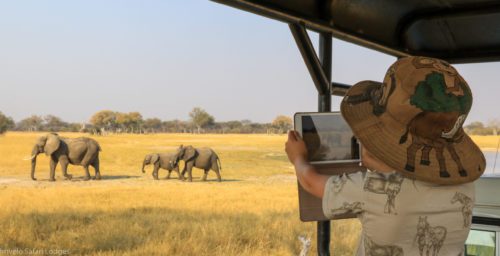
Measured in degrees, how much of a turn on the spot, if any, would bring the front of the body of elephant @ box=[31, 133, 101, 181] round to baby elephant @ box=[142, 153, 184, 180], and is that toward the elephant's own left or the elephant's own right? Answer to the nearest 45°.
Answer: approximately 180°

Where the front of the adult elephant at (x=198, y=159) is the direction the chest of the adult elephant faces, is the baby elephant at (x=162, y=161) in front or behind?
in front

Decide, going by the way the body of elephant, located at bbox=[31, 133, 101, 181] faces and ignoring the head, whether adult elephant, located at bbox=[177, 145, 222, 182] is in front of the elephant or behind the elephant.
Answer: behind

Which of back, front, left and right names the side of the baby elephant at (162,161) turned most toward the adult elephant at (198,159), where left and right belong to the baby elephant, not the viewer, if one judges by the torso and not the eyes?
back

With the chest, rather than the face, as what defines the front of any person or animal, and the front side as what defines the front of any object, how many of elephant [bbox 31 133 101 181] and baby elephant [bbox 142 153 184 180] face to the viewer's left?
2

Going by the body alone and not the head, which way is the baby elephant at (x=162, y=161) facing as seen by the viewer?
to the viewer's left

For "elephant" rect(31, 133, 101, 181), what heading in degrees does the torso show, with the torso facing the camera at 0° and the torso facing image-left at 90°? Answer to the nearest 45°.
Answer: approximately 90°

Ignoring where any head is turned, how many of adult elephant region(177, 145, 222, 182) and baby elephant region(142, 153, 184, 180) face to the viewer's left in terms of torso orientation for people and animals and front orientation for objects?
2

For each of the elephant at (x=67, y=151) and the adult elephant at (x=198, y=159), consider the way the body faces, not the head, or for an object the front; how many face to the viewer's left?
2

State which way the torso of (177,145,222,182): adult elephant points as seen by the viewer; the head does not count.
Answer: to the viewer's left
